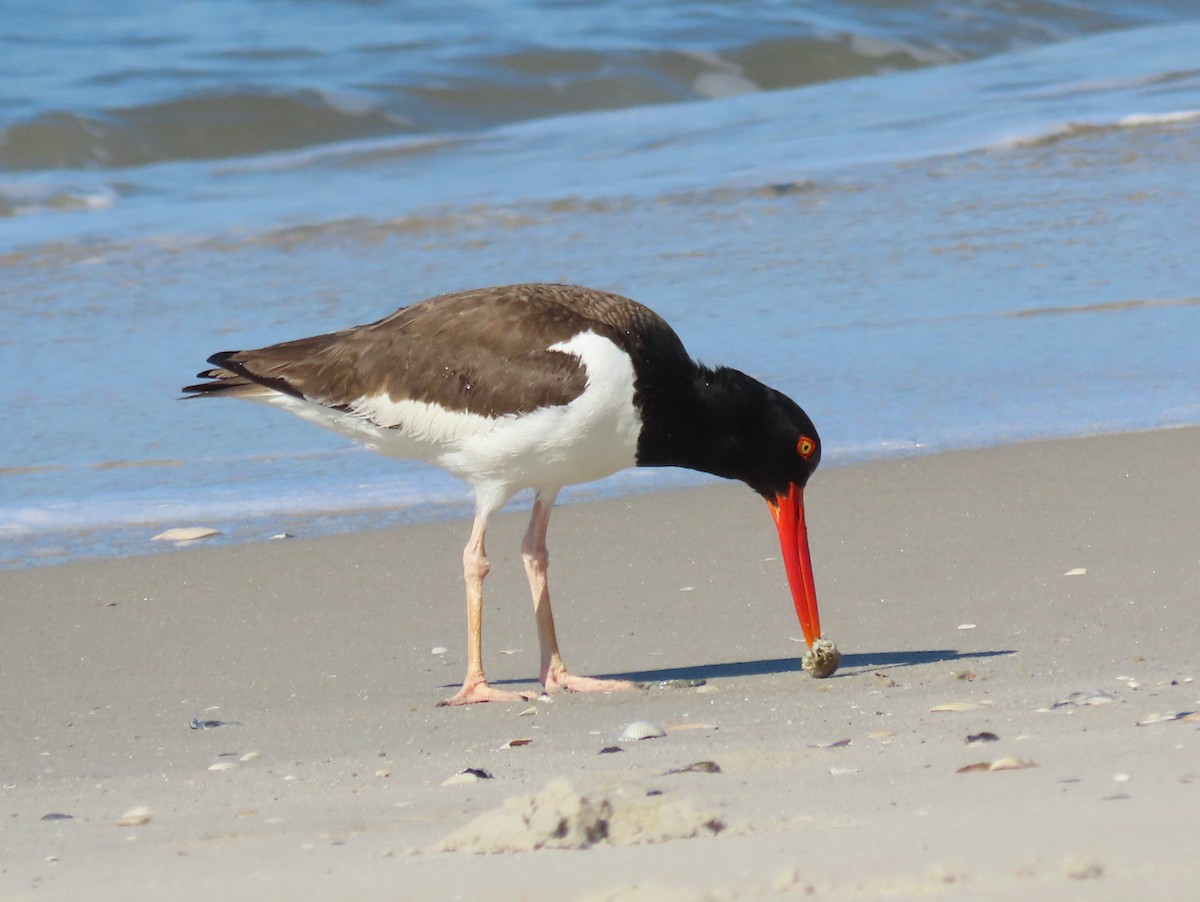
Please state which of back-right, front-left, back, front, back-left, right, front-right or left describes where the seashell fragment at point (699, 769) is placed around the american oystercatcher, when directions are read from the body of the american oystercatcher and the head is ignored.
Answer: right

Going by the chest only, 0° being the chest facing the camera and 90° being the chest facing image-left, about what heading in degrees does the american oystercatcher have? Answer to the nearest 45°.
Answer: approximately 270°

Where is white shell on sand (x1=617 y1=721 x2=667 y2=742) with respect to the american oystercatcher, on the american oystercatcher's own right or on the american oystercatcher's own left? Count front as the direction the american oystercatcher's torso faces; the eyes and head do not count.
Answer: on the american oystercatcher's own right

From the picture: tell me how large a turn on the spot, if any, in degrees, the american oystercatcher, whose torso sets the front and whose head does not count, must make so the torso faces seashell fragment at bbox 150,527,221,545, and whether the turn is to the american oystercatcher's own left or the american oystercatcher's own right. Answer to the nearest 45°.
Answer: approximately 135° to the american oystercatcher's own left

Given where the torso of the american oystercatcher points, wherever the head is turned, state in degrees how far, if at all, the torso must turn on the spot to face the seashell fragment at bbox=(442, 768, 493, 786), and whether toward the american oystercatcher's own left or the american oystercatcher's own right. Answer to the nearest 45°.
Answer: approximately 90° to the american oystercatcher's own right

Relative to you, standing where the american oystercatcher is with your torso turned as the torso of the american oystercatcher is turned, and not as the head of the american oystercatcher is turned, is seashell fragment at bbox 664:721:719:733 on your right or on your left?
on your right

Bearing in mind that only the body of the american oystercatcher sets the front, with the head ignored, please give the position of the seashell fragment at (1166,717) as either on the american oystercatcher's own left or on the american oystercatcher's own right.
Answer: on the american oystercatcher's own right

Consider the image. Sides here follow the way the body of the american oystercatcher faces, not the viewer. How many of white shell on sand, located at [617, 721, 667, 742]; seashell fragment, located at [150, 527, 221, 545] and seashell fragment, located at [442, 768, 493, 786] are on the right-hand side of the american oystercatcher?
2

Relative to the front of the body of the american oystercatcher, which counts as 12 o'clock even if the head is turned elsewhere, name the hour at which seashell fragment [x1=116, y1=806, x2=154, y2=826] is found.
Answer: The seashell fragment is roughly at 4 o'clock from the american oystercatcher.
